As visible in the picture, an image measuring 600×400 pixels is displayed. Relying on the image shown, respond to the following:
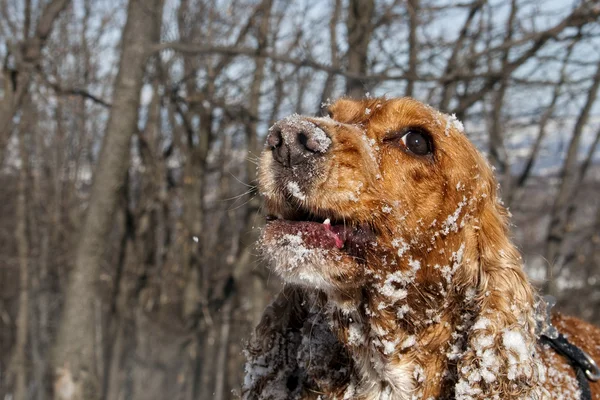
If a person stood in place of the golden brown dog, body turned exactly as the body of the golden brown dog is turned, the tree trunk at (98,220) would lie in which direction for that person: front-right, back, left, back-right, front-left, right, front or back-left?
right

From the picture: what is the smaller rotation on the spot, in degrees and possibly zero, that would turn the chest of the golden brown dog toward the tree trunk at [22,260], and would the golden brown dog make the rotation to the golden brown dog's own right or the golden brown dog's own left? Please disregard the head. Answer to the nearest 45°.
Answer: approximately 90° to the golden brown dog's own right

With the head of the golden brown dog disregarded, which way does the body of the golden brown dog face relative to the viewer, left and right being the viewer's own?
facing the viewer and to the left of the viewer

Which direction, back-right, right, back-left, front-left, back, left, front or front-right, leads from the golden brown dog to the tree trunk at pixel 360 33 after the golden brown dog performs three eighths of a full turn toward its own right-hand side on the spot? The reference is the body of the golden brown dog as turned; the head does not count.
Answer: front

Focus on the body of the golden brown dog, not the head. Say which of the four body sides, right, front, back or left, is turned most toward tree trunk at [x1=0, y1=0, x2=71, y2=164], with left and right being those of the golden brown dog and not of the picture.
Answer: right
